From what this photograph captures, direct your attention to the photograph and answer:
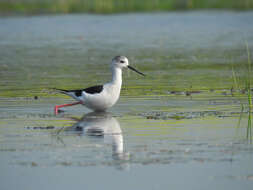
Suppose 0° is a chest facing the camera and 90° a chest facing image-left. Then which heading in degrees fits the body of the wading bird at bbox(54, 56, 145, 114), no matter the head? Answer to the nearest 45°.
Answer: approximately 270°
